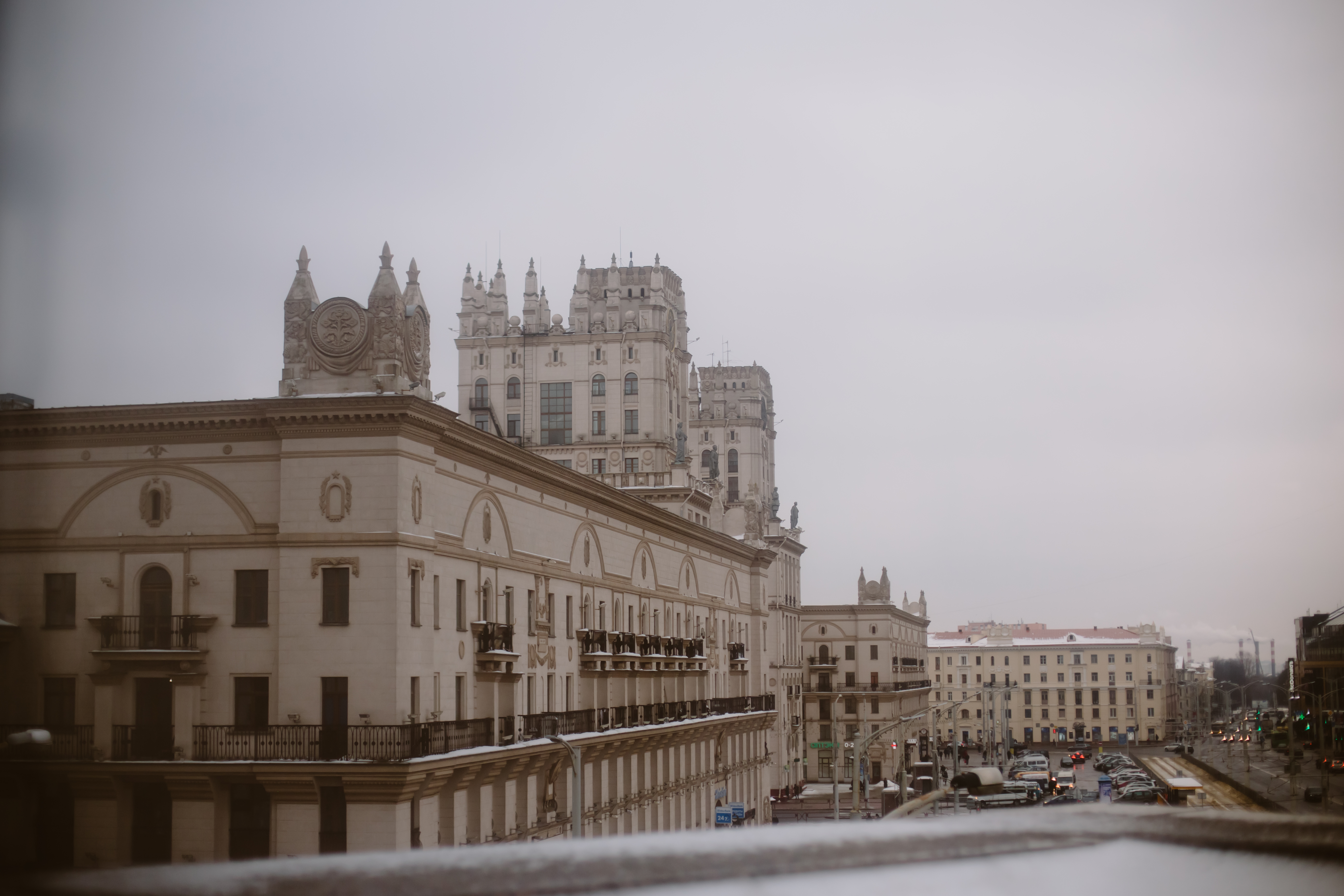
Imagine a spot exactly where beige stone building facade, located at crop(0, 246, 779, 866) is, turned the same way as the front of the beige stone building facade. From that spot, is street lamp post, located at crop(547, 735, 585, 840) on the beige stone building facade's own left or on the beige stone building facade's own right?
on the beige stone building facade's own left

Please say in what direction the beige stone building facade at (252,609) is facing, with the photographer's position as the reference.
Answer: facing the viewer and to the right of the viewer
